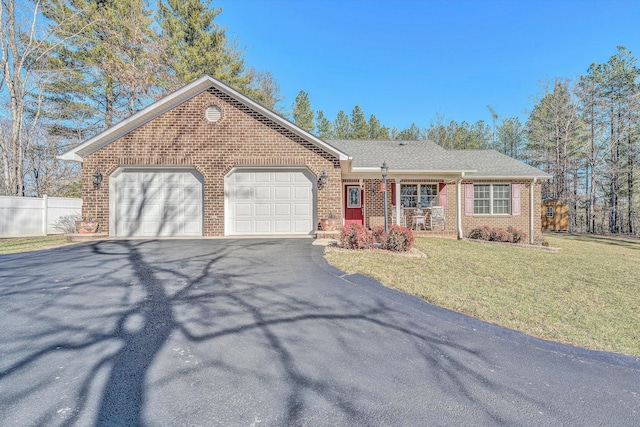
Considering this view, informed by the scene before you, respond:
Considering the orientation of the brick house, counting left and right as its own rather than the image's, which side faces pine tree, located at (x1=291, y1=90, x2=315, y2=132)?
back

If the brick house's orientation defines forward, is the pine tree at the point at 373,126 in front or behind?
behind

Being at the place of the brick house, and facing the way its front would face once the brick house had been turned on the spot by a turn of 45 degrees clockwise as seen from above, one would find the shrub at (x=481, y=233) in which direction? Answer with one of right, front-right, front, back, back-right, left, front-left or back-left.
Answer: back-left

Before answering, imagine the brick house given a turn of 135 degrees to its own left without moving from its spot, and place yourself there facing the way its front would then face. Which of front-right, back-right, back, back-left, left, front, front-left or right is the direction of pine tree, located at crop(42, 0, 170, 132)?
left

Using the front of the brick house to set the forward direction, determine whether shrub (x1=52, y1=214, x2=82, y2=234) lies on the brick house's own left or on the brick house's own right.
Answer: on the brick house's own right

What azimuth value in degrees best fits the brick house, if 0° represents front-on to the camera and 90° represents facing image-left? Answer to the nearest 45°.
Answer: approximately 0°

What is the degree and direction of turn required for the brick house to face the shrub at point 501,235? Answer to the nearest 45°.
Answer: approximately 90° to its left

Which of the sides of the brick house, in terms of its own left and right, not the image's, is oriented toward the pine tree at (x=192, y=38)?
back

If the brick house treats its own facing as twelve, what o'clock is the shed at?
The shed is roughly at 8 o'clock from the brick house.

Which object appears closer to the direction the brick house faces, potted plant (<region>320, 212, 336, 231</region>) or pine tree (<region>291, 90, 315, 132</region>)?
the potted plant

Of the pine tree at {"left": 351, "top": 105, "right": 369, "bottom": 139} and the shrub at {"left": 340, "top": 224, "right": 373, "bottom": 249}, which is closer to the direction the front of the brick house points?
the shrub

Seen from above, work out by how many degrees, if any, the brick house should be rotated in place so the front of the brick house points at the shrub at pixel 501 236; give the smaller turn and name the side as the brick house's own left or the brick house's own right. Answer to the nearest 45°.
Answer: approximately 90° to the brick house's own left

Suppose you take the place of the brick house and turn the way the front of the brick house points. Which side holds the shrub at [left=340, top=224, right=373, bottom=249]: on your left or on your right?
on your left
